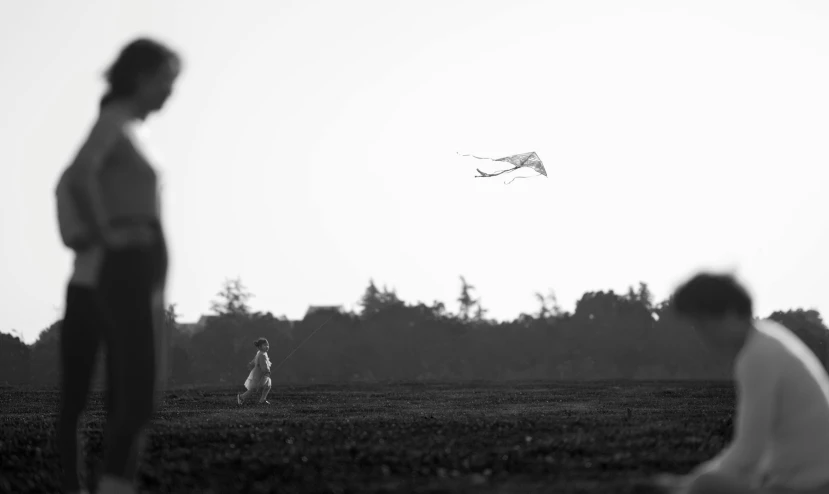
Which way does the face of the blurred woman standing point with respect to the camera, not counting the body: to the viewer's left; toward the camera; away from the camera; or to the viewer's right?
to the viewer's right

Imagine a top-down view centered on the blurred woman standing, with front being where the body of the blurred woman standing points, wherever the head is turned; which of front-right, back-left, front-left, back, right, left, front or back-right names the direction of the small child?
back-left

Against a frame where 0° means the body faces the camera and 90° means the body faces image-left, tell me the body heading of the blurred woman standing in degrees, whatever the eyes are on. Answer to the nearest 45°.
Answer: approximately 315°
